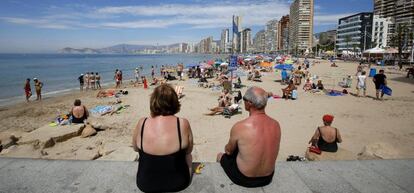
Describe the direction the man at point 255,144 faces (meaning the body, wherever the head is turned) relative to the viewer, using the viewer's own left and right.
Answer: facing away from the viewer and to the left of the viewer

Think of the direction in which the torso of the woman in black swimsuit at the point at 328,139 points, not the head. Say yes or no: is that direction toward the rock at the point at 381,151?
no

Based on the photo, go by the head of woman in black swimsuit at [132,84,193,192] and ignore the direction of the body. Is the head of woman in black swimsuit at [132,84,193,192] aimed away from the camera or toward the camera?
away from the camera

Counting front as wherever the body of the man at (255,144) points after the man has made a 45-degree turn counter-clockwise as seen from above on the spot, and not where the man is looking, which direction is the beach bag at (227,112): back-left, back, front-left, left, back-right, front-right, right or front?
right

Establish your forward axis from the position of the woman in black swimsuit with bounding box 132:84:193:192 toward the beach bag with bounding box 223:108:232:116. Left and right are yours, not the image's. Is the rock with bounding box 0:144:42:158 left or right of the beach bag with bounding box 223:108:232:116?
left

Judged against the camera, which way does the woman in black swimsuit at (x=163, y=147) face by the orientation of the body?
away from the camera

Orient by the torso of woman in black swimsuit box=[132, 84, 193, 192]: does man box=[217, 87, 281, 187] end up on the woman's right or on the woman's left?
on the woman's right

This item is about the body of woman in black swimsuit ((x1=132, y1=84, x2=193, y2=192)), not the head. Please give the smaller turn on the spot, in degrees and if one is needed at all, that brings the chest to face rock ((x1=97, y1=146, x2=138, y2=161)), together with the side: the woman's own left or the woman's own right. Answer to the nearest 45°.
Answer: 0° — they already face it

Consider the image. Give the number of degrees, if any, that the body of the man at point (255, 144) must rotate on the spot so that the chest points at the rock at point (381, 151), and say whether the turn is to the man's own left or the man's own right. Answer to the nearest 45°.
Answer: approximately 90° to the man's own right

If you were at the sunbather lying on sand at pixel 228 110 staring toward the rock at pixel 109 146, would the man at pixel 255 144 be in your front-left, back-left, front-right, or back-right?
front-left
